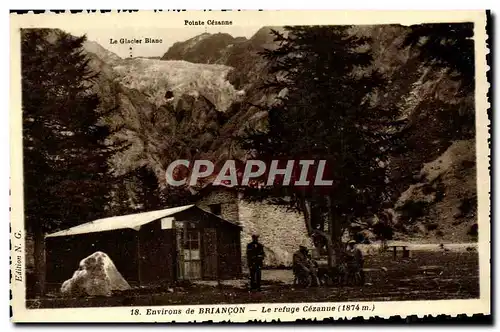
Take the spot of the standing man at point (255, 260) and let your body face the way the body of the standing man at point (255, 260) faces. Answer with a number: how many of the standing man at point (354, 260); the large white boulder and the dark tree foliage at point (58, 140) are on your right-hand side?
2

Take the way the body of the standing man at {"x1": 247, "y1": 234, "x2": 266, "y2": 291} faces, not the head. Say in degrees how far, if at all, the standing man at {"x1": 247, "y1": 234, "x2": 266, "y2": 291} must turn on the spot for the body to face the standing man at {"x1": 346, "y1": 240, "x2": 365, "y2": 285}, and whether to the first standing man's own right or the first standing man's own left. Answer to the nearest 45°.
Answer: approximately 90° to the first standing man's own left

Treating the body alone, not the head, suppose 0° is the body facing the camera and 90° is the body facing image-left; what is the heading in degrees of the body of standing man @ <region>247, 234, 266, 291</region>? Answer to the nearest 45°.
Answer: approximately 0°
